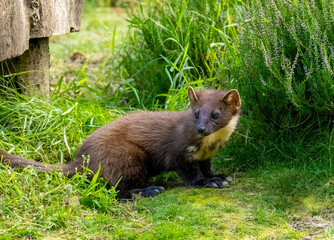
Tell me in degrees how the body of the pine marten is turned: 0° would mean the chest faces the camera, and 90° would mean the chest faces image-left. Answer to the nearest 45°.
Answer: approximately 270°
